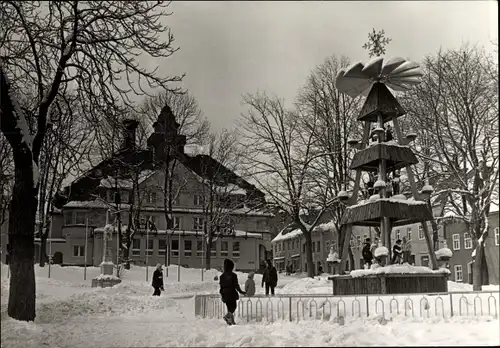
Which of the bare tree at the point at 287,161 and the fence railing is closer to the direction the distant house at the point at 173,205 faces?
the fence railing

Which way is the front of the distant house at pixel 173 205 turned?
toward the camera

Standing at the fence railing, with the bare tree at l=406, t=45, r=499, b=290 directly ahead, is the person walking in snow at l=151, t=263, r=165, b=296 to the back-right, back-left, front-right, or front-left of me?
front-left

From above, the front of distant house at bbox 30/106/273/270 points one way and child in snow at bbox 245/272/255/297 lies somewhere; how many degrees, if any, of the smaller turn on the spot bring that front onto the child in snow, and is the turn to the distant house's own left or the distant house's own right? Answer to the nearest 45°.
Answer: approximately 45° to the distant house's own left

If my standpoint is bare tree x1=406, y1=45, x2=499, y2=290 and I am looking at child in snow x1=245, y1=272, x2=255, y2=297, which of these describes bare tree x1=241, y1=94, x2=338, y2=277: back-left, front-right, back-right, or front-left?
front-right

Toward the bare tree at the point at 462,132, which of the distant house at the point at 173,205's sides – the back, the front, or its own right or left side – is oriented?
front

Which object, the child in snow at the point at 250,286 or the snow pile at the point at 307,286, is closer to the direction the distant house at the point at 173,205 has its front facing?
the child in snow

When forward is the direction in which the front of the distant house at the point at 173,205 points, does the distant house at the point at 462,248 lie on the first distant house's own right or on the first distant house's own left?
on the first distant house's own left
